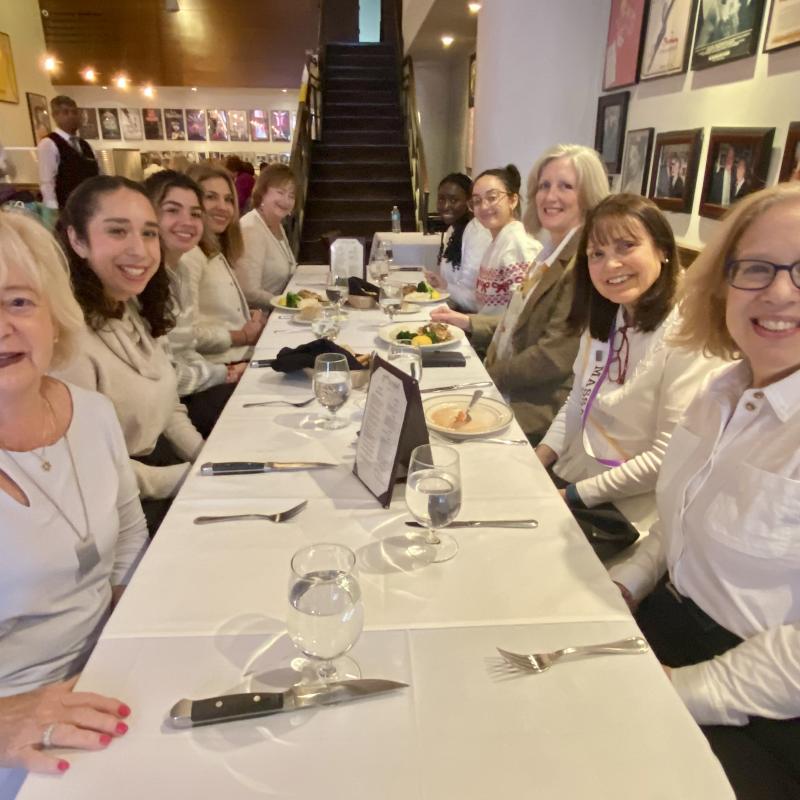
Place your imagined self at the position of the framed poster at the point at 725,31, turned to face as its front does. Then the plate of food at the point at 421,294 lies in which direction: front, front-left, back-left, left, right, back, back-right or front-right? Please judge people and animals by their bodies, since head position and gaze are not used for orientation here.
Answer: front-right

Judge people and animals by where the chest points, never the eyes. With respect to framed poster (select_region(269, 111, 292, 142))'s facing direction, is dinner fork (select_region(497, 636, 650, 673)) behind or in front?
in front

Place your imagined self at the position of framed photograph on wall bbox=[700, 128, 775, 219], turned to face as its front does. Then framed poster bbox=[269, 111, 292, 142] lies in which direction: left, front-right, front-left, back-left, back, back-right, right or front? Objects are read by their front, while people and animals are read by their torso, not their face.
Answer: right

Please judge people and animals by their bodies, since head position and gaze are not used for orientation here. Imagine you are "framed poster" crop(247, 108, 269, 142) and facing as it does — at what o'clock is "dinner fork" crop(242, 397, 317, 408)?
The dinner fork is roughly at 12 o'clock from the framed poster.

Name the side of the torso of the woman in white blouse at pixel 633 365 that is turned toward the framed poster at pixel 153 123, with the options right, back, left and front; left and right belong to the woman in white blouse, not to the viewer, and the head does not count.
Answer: right

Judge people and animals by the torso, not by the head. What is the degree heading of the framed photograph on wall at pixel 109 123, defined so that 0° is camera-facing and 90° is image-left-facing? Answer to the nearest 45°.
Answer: approximately 0°

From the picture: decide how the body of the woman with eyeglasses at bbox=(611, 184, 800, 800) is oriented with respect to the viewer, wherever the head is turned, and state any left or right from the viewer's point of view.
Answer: facing the viewer and to the left of the viewer

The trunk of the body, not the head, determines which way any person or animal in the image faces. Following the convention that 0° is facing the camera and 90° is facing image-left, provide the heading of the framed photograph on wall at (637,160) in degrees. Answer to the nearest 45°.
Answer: approximately 45°

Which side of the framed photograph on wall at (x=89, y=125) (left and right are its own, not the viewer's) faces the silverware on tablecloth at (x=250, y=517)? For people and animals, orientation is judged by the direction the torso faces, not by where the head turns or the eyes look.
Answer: front

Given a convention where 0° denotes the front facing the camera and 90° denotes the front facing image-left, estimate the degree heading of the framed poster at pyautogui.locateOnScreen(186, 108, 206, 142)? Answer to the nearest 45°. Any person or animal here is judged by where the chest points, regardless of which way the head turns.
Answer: approximately 0°

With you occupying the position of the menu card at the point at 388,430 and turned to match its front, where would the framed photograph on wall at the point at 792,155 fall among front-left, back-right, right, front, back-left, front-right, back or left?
back
